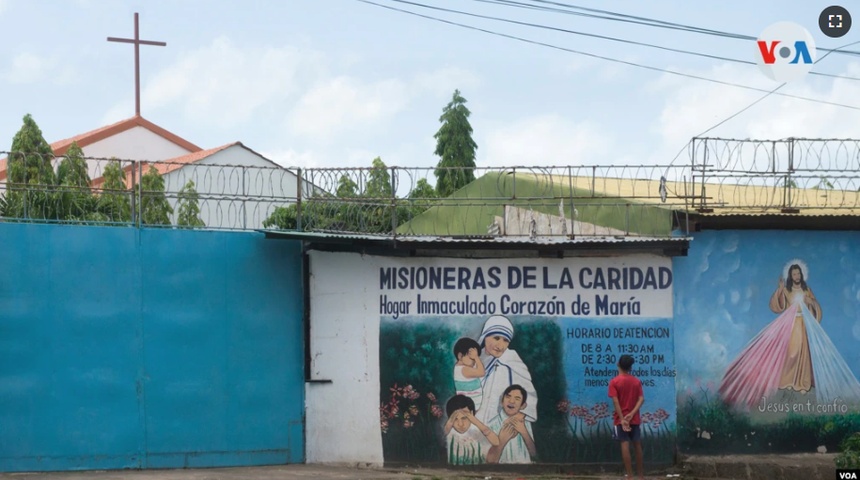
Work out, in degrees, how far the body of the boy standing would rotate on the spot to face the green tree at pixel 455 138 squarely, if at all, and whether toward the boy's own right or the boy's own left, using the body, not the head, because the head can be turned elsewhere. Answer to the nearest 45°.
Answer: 0° — they already face it

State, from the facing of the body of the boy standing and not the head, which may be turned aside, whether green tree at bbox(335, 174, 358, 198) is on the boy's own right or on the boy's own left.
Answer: on the boy's own left

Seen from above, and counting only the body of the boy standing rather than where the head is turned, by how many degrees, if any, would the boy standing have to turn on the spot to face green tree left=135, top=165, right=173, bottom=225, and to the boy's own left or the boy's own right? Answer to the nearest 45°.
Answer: approximately 90° to the boy's own left

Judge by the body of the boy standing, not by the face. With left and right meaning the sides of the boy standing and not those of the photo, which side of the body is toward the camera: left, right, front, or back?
back

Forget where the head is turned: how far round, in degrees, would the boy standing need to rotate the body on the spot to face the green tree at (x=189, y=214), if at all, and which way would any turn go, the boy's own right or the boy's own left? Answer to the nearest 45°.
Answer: approximately 90° to the boy's own left

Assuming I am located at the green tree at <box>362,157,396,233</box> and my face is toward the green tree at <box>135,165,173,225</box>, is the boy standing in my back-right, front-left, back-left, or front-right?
back-left

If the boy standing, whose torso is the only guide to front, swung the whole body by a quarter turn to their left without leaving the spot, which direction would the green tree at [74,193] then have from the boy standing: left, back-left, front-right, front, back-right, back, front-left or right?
front
